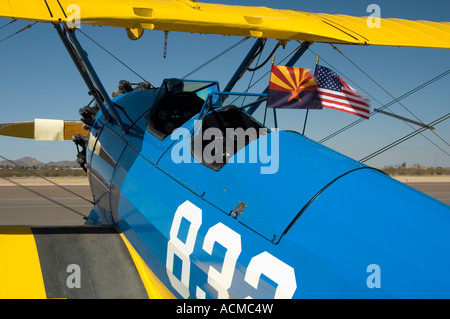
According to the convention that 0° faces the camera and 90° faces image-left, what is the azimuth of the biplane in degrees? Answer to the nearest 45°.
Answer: approximately 135°
